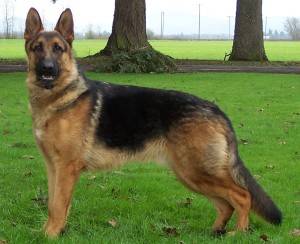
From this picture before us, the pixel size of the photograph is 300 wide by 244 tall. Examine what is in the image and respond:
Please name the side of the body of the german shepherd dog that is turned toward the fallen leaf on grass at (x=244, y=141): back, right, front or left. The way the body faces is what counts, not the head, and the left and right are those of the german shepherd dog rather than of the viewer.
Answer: right

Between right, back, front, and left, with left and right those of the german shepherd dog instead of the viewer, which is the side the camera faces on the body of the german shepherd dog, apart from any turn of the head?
left

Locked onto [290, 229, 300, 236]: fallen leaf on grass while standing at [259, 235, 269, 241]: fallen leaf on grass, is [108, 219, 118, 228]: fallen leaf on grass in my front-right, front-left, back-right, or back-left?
back-left

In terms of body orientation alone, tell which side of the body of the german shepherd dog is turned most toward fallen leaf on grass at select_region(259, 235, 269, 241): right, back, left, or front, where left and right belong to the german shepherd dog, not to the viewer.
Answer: back

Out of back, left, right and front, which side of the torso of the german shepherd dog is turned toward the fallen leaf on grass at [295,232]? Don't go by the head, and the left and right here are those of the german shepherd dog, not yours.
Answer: back
